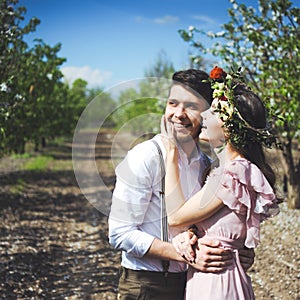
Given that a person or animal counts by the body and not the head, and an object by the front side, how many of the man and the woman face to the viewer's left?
1

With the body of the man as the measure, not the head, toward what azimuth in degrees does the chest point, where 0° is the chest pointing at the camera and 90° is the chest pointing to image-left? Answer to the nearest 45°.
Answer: approximately 315°

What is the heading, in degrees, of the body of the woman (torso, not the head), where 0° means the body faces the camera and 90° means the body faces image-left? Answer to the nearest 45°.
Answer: approximately 90°

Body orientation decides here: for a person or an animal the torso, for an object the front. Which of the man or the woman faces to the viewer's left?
the woman
